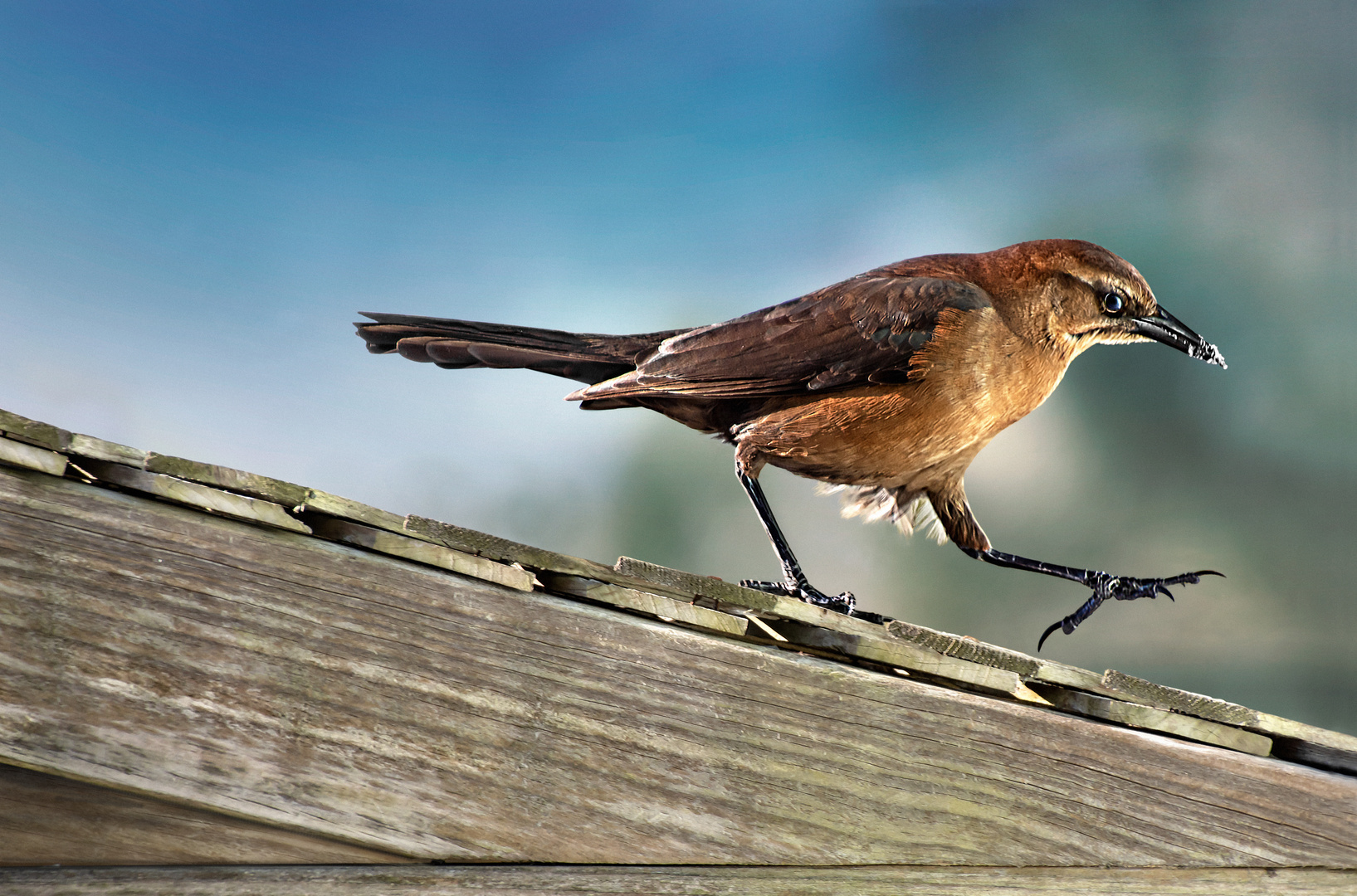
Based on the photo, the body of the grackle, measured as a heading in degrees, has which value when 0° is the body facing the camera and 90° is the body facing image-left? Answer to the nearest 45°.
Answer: approximately 270°

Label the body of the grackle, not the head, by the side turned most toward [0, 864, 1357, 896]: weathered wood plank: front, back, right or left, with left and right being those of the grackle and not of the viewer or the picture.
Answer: right
